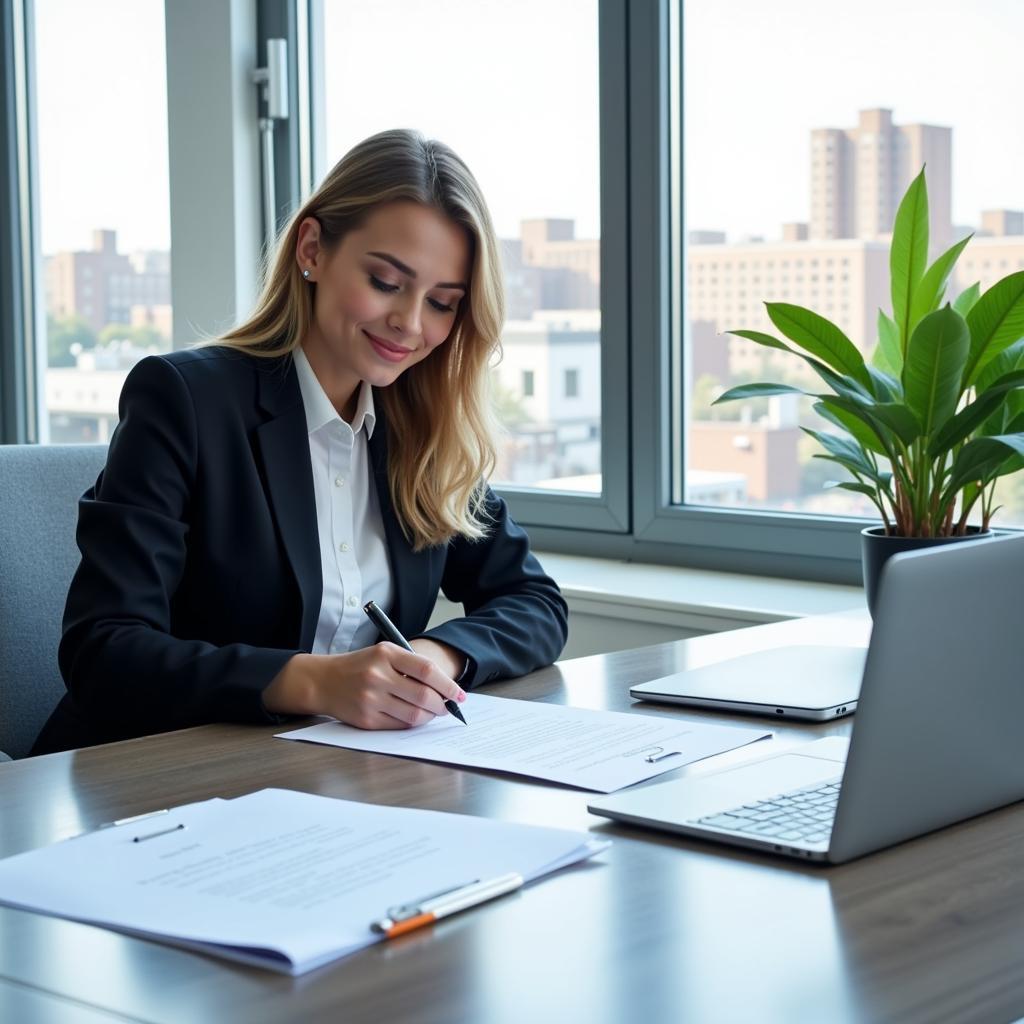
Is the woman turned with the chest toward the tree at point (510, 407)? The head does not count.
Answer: no

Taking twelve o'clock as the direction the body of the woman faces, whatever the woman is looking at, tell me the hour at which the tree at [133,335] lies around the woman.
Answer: The tree is roughly at 7 o'clock from the woman.

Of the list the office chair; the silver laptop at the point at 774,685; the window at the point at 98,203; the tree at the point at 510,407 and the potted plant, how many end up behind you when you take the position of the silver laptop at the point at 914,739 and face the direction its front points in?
0

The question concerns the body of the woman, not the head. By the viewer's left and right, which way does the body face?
facing the viewer and to the right of the viewer

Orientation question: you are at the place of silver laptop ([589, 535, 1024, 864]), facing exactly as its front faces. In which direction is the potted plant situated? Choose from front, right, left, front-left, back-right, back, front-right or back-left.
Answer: front-right

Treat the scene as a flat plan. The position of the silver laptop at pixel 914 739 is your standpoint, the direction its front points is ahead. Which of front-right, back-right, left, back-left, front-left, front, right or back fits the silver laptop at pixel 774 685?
front-right

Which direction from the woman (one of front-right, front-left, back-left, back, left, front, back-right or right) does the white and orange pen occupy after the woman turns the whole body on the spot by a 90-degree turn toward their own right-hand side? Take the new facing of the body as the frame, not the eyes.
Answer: front-left

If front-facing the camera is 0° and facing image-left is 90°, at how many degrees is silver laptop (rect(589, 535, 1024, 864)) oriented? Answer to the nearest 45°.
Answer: approximately 135°

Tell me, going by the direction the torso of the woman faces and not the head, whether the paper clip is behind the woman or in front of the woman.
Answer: in front

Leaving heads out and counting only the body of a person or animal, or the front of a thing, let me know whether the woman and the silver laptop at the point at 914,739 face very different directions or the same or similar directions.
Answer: very different directions

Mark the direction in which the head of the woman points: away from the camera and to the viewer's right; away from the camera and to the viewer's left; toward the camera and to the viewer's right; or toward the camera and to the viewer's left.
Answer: toward the camera and to the viewer's right
